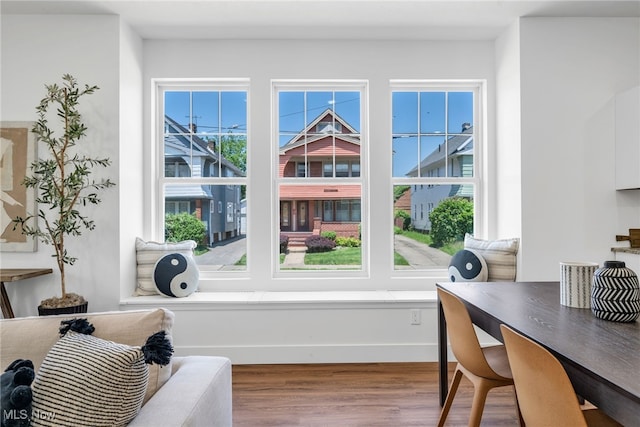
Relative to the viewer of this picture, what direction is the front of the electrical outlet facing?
facing the viewer

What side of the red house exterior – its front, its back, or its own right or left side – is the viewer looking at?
front

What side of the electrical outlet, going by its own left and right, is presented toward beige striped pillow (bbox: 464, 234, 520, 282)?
left

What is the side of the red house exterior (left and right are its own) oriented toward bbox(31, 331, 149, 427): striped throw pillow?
front

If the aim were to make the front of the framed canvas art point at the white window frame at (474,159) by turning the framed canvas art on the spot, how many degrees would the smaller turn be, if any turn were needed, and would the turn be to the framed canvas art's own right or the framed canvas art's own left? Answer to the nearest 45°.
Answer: approximately 45° to the framed canvas art's own left
